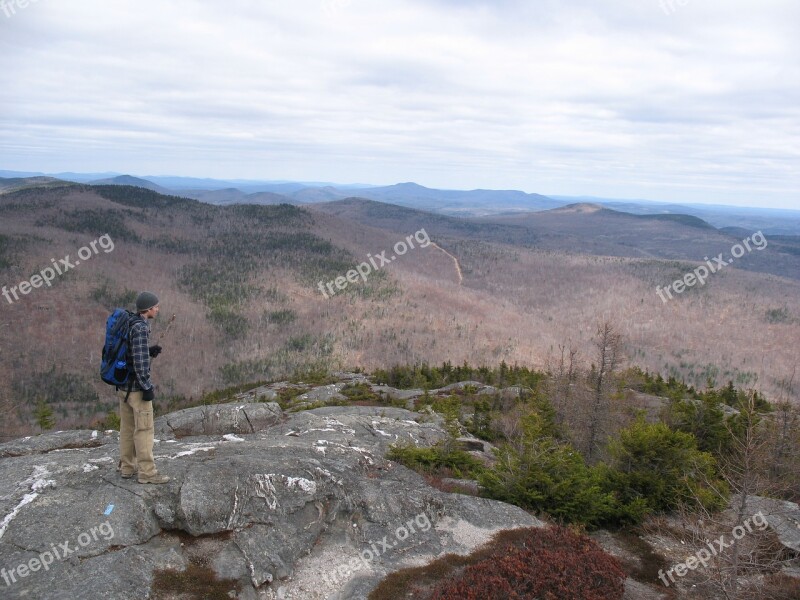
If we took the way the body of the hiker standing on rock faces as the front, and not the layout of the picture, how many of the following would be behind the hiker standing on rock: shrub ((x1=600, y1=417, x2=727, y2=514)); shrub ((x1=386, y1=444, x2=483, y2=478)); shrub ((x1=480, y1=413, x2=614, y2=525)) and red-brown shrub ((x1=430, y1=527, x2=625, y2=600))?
0

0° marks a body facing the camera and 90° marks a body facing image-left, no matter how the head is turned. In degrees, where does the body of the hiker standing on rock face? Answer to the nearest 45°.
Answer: approximately 270°

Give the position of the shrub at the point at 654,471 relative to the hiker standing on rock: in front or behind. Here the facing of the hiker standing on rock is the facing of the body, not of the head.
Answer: in front

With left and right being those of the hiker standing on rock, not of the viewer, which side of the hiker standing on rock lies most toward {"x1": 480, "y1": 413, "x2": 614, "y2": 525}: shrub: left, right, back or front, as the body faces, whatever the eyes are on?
front

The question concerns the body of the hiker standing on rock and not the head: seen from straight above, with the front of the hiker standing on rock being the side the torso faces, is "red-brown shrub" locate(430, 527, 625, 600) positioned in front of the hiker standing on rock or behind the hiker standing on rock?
in front

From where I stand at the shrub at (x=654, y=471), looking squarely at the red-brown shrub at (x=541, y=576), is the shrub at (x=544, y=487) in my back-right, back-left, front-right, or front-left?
front-right
